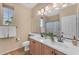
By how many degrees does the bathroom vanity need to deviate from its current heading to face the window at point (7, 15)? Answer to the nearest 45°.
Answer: approximately 45° to its right

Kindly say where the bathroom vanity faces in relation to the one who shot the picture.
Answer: facing the viewer and to the left of the viewer

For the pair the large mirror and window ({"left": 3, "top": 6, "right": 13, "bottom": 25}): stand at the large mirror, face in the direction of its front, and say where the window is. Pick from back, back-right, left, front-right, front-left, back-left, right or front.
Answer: front-right

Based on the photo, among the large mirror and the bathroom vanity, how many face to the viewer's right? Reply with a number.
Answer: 0
